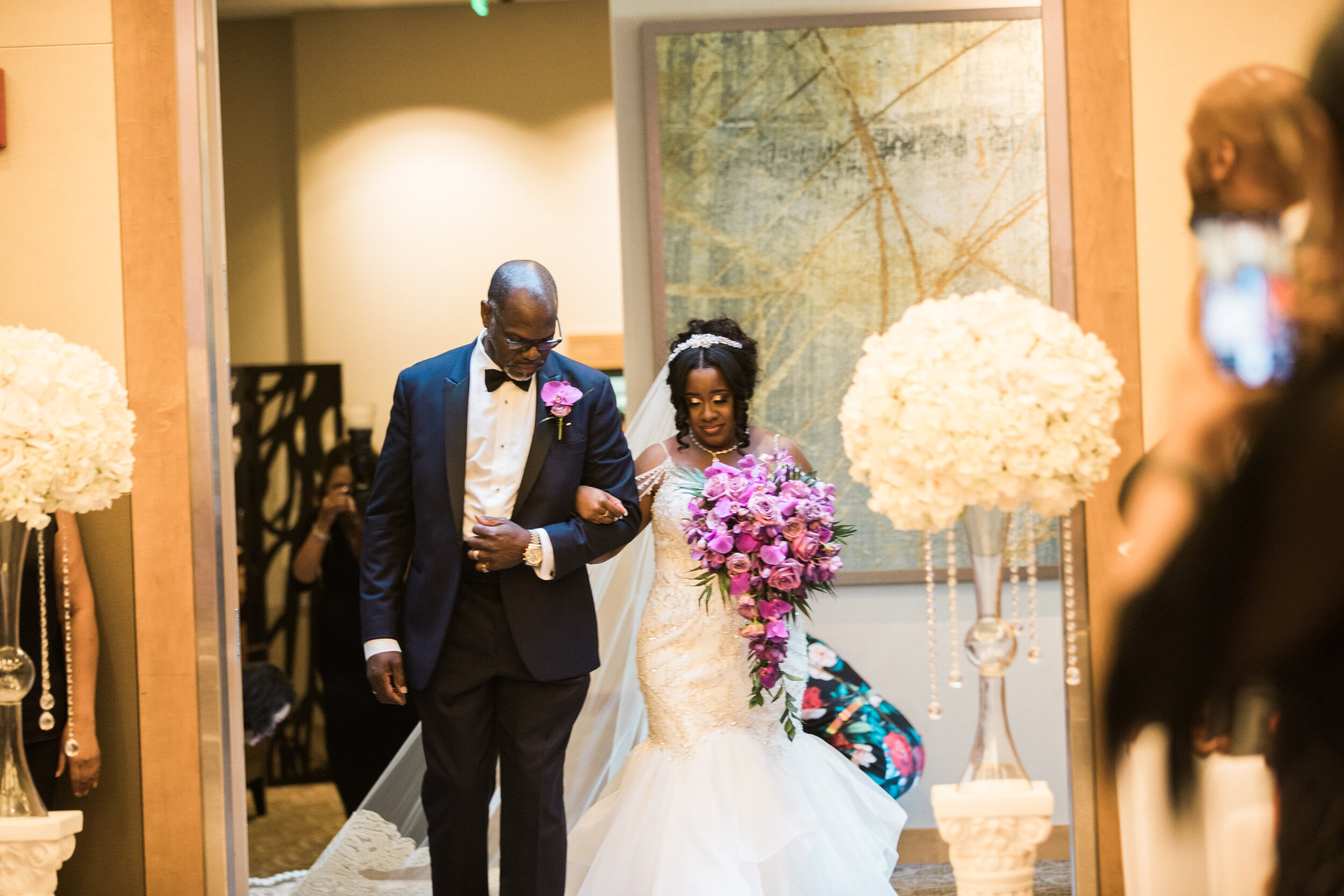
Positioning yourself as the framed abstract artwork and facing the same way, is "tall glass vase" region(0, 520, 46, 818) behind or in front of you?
in front

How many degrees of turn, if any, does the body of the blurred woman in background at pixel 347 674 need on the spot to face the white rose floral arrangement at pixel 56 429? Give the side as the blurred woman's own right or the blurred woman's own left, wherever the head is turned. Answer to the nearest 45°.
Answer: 0° — they already face it

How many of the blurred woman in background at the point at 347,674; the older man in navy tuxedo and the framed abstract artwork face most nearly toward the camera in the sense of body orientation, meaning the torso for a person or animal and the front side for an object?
3

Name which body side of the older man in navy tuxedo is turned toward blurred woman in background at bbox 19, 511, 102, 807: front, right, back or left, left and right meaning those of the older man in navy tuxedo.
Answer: right

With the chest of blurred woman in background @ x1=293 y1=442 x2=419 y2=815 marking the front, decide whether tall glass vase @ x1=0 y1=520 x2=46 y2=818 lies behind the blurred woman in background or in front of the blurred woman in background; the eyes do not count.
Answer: in front

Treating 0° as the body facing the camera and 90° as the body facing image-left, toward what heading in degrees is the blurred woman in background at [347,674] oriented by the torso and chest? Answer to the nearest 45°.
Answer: approximately 0°

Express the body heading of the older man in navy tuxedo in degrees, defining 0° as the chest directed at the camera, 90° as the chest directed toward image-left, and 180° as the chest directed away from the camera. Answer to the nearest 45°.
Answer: approximately 0°

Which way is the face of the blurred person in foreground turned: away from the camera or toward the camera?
away from the camera
